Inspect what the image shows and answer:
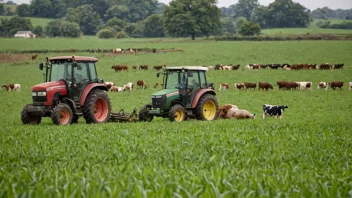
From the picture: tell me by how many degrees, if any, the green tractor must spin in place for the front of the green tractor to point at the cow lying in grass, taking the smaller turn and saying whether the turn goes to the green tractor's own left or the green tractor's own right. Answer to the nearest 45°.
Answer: approximately 180°

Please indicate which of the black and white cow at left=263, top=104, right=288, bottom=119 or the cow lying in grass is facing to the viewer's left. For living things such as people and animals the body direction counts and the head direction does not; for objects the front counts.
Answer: the cow lying in grass

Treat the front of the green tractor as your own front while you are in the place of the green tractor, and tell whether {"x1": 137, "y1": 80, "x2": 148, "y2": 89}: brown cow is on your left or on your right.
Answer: on your right

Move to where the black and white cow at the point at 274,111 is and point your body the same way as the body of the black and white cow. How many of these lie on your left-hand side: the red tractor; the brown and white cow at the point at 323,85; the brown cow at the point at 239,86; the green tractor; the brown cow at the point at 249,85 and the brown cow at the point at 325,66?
4

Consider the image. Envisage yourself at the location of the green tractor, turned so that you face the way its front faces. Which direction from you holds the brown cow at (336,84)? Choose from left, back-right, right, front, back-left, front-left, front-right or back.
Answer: back

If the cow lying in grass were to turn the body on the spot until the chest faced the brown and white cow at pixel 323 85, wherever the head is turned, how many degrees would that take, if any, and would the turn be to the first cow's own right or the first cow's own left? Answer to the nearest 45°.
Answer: approximately 135° to the first cow's own right

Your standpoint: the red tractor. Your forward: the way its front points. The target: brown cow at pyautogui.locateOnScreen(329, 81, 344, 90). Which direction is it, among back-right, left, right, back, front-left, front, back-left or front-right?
back

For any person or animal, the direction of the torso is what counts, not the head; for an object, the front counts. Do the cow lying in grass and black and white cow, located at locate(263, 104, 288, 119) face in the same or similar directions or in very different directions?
very different directions

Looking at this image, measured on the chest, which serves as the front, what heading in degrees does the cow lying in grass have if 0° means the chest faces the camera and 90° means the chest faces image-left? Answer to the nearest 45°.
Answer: approximately 90°

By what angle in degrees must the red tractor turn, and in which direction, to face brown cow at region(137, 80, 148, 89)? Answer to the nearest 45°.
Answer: approximately 135° to its right

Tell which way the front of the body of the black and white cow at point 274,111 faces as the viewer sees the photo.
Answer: to the viewer's right

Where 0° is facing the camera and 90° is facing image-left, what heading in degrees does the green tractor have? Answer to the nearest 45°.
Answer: approximately 45°
